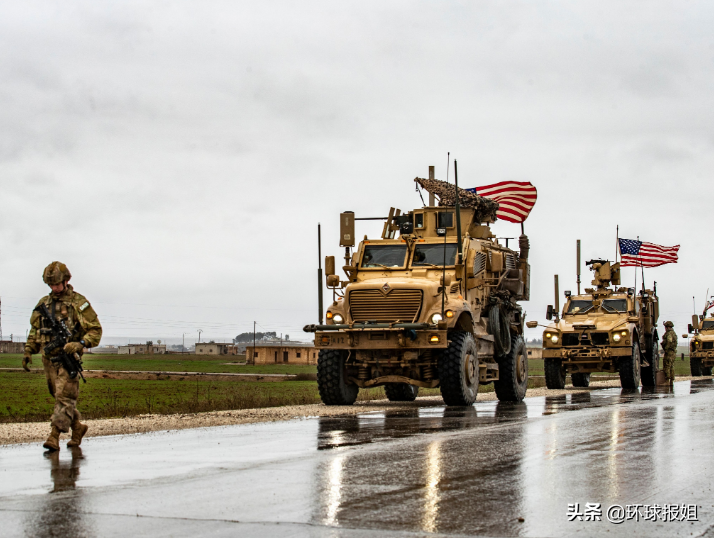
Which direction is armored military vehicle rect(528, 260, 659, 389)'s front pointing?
toward the camera

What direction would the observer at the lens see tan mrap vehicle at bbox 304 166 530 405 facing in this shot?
facing the viewer and to the left of the viewer

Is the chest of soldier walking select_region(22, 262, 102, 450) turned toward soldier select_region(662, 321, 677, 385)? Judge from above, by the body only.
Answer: no

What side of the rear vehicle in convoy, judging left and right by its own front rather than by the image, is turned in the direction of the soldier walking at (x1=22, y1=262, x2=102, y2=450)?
front

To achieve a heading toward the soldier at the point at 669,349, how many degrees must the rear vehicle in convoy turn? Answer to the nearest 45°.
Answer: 0° — it already faces them

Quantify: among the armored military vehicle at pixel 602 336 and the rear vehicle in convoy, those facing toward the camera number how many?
2

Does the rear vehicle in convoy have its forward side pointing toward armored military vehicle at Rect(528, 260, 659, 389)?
yes

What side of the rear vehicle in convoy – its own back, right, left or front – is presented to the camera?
front

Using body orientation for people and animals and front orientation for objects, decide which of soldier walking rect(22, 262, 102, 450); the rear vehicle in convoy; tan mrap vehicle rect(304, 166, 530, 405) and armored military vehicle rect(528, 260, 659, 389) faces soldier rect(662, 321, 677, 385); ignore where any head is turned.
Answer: the rear vehicle in convoy

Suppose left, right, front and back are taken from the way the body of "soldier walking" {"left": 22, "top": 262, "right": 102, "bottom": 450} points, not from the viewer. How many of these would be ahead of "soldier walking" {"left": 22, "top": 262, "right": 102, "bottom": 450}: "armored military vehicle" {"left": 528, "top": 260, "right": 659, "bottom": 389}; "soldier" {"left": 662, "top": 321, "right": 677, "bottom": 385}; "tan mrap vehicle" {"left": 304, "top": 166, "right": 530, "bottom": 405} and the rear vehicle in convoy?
0

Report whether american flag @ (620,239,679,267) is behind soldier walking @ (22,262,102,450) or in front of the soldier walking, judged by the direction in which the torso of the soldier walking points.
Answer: behind

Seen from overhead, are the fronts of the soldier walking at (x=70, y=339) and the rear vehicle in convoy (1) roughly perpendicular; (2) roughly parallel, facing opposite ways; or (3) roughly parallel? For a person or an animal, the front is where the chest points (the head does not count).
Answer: roughly parallel

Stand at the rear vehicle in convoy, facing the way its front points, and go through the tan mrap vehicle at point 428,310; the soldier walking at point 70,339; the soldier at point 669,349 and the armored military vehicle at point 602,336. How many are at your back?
0

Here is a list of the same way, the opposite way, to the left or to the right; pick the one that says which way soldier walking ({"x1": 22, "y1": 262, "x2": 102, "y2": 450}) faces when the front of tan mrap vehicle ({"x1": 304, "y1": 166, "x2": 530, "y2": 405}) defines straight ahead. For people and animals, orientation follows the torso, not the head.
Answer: the same way

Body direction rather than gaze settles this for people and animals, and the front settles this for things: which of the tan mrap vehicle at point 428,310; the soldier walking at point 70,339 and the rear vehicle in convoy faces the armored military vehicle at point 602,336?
the rear vehicle in convoy

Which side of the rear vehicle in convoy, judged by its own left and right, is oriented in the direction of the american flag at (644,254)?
front
